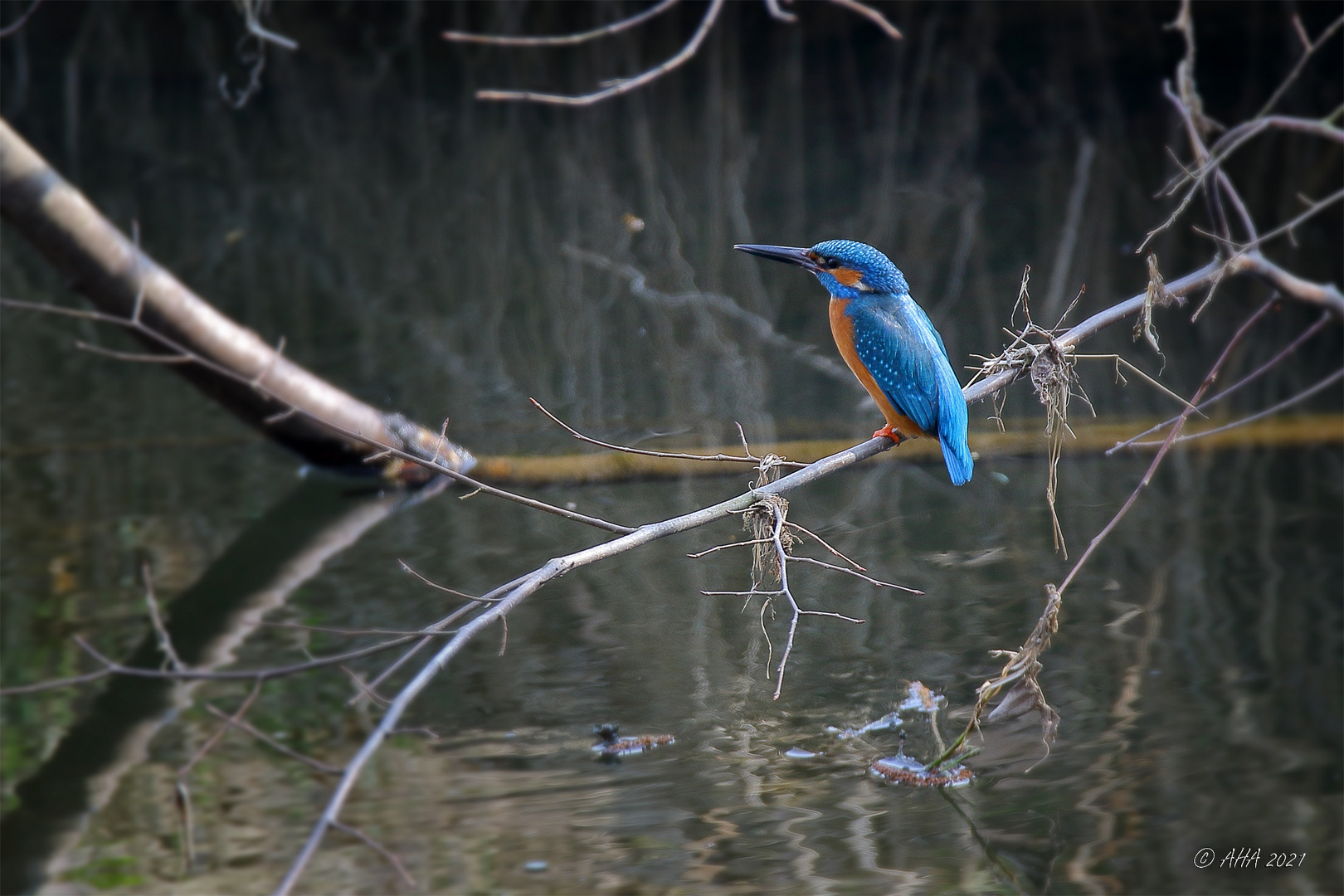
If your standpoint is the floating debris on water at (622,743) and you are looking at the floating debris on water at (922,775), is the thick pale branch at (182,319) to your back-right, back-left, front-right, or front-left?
back-left

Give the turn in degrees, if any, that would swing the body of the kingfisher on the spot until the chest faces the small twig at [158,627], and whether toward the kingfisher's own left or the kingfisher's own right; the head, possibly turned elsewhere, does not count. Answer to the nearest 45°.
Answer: approximately 45° to the kingfisher's own left

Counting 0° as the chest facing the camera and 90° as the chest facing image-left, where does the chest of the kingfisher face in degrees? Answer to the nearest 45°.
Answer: approximately 90°
